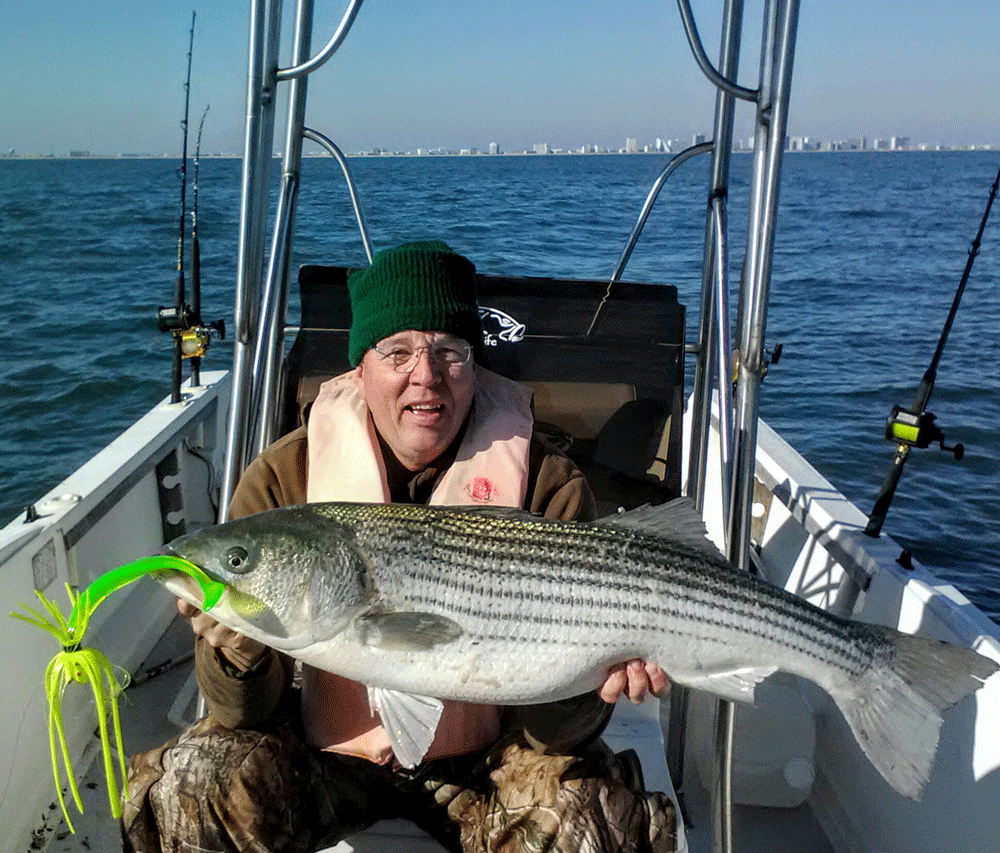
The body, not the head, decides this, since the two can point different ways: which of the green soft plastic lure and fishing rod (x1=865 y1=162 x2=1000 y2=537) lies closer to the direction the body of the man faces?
the green soft plastic lure

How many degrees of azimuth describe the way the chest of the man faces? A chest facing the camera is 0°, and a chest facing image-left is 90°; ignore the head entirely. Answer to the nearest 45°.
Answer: approximately 0°

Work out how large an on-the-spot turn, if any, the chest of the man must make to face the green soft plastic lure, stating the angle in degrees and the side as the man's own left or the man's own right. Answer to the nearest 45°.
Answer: approximately 45° to the man's own right

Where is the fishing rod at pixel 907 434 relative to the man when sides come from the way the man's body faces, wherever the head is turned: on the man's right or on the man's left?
on the man's left
